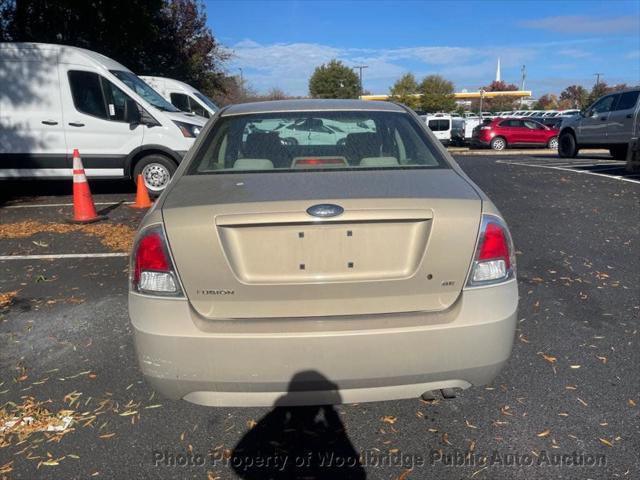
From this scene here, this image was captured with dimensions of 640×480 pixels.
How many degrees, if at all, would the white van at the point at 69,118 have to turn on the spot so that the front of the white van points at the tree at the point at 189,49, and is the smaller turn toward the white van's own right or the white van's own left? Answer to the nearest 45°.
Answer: approximately 90° to the white van's own left

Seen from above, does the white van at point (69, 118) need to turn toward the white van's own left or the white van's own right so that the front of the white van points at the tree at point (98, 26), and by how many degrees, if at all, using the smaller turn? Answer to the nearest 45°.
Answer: approximately 90° to the white van's own left

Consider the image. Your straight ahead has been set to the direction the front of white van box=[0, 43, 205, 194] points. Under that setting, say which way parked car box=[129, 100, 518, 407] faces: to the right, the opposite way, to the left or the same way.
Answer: to the left

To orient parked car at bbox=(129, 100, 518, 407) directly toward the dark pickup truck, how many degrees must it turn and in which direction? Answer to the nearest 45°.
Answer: approximately 45° to its right

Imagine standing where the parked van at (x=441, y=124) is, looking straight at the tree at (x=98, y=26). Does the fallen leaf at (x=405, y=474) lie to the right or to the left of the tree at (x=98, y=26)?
left

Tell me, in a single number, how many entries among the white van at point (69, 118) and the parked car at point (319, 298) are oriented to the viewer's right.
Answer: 1

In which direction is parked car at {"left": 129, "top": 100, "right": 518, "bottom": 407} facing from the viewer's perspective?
away from the camera

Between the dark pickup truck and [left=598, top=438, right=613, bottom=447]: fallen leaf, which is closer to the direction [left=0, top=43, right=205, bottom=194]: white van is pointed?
the dark pickup truck

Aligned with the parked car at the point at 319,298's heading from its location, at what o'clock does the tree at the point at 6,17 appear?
The tree is roughly at 11 o'clock from the parked car.

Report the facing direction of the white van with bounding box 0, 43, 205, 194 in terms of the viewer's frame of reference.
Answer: facing to the right of the viewer

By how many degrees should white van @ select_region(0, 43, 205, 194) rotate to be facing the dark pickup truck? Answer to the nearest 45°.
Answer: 0° — it already faces it

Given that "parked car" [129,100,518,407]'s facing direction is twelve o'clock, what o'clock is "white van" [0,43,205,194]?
The white van is roughly at 11 o'clock from the parked car.
